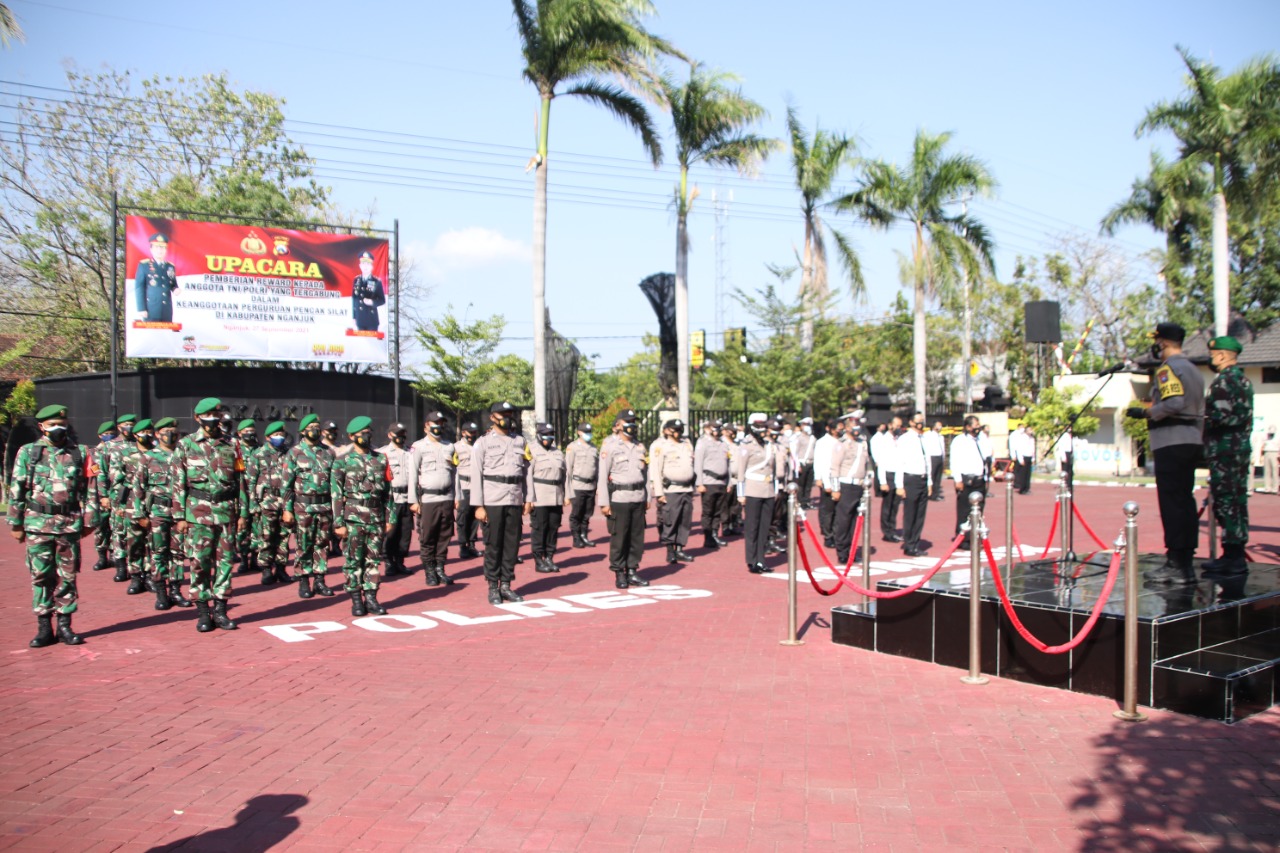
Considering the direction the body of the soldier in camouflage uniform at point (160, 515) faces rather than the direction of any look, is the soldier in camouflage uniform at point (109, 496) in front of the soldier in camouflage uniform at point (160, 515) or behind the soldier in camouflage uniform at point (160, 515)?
behind

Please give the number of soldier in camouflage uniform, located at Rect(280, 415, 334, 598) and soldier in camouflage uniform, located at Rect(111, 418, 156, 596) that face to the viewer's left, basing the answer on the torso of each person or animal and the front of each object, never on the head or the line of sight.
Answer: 0

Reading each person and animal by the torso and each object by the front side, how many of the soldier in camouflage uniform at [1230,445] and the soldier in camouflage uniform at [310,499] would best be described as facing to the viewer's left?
1

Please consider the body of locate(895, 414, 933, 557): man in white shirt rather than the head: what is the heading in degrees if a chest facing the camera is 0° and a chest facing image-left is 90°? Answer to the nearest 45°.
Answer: approximately 315°

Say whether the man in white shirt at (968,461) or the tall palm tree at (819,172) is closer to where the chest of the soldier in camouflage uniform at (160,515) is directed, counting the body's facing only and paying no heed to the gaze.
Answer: the man in white shirt

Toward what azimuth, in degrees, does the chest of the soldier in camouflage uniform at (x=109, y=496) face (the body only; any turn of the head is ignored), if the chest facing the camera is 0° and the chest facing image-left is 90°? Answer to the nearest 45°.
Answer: approximately 315°

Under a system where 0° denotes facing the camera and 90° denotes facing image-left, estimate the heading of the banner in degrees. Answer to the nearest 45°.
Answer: approximately 315°

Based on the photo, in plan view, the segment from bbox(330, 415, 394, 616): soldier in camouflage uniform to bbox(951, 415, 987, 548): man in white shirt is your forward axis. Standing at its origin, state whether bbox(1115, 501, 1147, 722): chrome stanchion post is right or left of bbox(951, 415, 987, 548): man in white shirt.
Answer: right

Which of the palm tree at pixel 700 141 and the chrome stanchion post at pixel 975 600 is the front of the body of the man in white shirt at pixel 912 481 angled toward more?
the chrome stanchion post

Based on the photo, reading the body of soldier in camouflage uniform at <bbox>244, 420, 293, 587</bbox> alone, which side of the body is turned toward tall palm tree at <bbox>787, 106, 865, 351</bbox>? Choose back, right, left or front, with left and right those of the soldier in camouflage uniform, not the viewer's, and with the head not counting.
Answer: left

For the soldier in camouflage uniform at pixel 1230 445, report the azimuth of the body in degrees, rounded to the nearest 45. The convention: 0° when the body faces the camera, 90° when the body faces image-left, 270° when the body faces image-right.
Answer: approximately 90°
